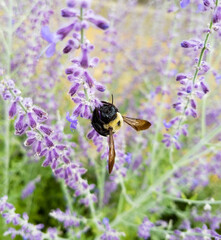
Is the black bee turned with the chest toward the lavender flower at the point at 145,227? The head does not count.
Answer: no

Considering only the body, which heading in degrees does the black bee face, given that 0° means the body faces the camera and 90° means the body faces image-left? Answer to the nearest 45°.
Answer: approximately 45°

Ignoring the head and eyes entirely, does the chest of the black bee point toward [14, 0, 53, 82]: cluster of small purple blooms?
no
